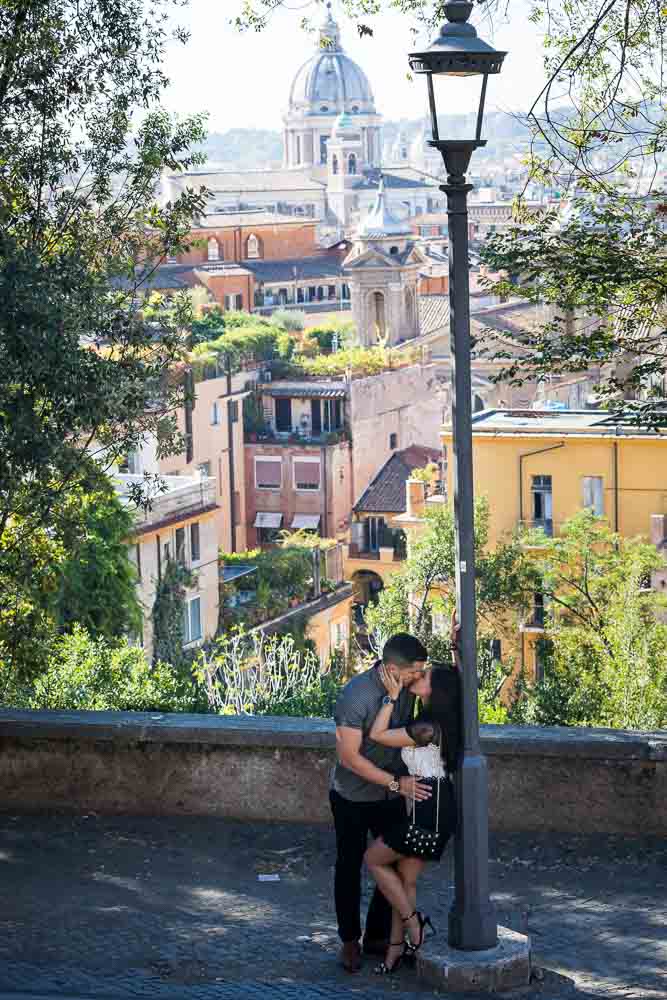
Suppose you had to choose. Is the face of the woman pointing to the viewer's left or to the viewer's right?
to the viewer's left

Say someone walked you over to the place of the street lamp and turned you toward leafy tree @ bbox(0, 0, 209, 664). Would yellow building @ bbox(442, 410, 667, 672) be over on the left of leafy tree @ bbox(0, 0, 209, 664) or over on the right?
right

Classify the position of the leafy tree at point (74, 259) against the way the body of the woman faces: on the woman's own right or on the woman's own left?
on the woman's own right

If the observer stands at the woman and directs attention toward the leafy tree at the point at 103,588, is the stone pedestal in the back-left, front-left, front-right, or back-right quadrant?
back-right

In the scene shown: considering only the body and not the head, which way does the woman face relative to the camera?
to the viewer's left

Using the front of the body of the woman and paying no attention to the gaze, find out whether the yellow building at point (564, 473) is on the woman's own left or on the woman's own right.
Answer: on the woman's own right

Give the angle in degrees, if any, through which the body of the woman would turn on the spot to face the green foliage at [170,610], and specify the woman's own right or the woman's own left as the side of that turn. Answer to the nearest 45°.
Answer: approximately 90° to the woman's own right
